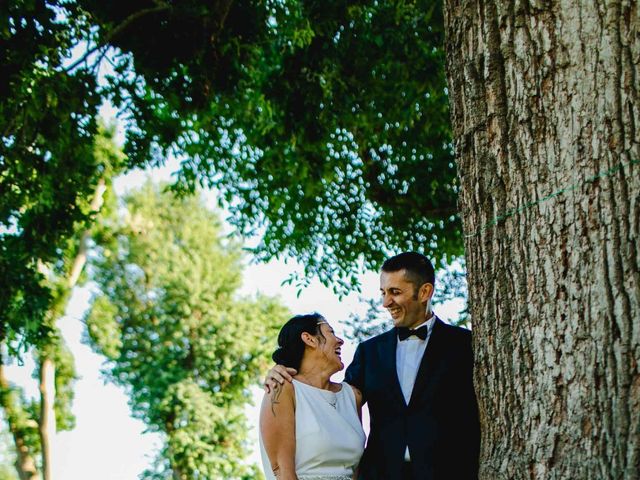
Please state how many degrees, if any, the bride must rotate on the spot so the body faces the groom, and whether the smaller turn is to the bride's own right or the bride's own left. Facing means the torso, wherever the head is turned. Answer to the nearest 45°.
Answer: approximately 45° to the bride's own left

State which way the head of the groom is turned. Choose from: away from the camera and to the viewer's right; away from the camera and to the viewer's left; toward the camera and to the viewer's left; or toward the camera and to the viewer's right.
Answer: toward the camera and to the viewer's left

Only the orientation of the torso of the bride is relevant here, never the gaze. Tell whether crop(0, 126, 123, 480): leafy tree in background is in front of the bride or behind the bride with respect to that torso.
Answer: behind

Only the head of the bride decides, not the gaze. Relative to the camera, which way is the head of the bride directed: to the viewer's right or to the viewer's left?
to the viewer's right

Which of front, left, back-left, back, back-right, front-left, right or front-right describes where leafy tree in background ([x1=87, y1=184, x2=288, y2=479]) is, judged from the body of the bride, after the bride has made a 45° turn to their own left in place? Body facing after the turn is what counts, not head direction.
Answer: left

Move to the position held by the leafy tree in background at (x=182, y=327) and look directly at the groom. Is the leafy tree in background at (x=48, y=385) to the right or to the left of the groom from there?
right

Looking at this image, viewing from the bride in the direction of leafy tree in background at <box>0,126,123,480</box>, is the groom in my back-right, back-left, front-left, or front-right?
back-right
